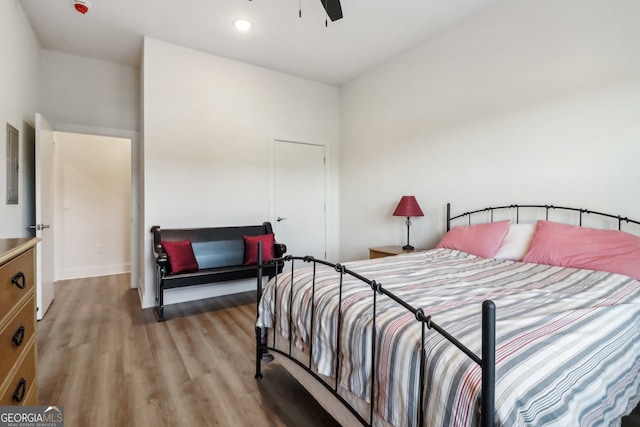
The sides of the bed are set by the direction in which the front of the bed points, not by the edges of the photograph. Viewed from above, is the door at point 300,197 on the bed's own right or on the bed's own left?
on the bed's own right

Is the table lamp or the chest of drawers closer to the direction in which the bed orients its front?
the chest of drawers

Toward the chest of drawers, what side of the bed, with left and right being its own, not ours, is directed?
front

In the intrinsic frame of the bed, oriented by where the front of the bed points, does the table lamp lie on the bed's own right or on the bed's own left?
on the bed's own right

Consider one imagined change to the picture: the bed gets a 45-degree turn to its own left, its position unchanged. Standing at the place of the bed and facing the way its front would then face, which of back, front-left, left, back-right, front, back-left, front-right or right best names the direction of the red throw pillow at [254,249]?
back-right

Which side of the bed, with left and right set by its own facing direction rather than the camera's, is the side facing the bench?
right

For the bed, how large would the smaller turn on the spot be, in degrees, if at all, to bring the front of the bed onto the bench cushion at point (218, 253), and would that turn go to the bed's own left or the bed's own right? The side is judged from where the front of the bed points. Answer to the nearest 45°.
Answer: approximately 90° to the bed's own right

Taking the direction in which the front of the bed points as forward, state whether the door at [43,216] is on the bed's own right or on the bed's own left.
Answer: on the bed's own right

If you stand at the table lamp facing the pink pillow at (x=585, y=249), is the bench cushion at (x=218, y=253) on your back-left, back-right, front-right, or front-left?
back-right
